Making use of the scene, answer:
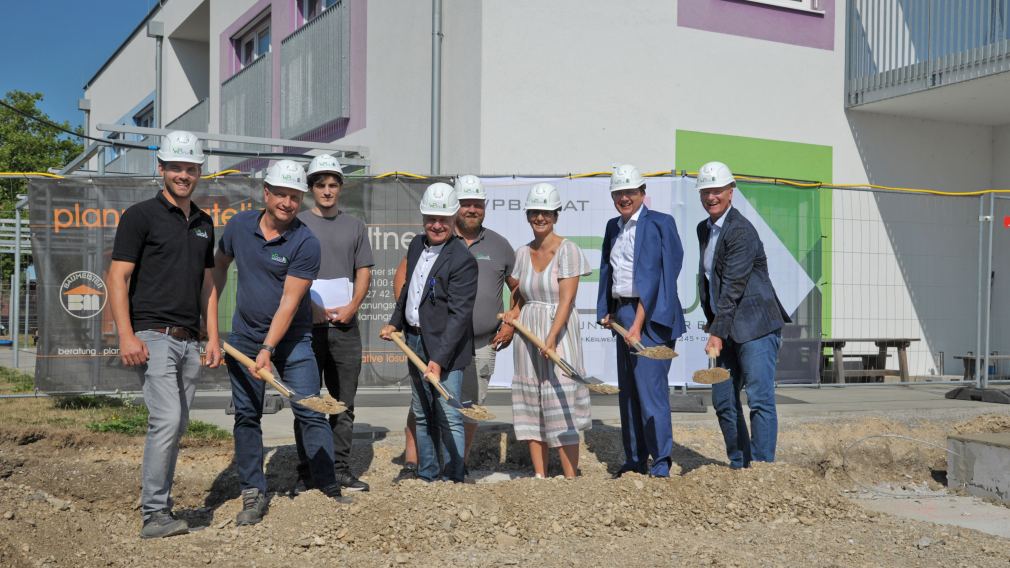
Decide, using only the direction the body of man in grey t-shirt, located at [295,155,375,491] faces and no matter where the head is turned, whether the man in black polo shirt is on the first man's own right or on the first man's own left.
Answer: on the first man's own right

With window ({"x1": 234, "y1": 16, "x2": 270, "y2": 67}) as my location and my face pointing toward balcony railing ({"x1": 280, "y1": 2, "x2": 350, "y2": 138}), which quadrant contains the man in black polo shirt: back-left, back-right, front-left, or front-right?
front-right

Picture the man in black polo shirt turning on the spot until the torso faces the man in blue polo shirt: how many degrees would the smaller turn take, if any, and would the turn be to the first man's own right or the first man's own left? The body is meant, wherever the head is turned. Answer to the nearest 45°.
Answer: approximately 45° to the first man's own left

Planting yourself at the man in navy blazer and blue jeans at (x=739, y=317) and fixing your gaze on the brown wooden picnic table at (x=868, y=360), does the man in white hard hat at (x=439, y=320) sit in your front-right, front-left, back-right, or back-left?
back-left

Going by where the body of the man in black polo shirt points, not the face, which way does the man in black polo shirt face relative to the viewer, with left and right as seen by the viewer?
facing the viewer and to the right of the viewer

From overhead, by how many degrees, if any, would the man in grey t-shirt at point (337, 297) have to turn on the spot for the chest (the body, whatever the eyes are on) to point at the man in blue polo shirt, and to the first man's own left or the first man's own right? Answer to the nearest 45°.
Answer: approximately 45° to the first man's own right

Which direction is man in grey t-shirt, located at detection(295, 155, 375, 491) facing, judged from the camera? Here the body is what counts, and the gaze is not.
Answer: toward the camera

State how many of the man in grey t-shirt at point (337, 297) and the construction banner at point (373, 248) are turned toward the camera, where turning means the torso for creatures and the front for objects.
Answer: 2

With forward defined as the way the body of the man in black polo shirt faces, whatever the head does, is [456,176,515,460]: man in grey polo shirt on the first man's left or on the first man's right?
on the first man's left

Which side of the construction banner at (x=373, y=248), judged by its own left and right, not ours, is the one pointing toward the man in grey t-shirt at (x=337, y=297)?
front

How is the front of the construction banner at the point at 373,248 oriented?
toward the camera

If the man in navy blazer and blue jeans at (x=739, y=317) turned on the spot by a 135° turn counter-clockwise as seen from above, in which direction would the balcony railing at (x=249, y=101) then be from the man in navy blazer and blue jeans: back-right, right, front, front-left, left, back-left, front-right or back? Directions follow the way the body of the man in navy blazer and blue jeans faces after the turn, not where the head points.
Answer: back-left

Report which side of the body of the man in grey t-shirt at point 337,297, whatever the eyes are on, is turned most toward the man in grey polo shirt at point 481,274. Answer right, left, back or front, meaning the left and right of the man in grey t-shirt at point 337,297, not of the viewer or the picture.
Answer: left

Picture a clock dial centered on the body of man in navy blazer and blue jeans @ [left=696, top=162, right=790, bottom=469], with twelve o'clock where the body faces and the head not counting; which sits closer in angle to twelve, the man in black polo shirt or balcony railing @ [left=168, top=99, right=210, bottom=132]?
the man in black polo shirt

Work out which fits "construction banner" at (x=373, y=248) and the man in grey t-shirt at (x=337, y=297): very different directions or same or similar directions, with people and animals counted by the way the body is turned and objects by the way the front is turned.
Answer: same or similar directions

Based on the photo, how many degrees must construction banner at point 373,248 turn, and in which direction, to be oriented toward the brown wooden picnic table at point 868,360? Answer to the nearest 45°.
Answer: approximately 90° to its left

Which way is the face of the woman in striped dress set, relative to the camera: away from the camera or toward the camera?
toward the camera
